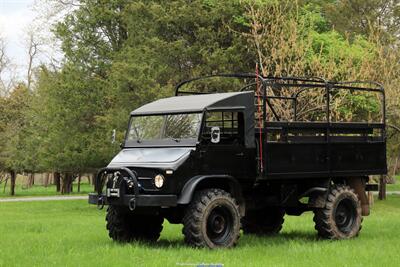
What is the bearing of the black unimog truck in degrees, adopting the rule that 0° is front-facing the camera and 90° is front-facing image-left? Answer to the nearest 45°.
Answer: approximately 45°
